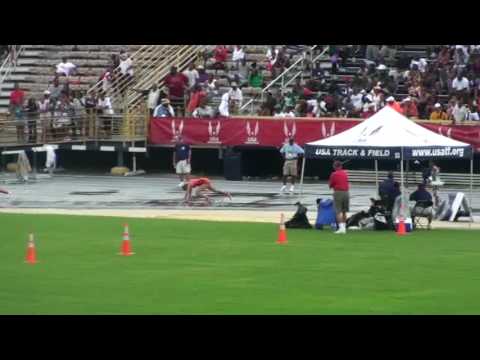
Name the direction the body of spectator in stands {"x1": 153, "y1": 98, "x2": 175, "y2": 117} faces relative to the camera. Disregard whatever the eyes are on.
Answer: toward the camera

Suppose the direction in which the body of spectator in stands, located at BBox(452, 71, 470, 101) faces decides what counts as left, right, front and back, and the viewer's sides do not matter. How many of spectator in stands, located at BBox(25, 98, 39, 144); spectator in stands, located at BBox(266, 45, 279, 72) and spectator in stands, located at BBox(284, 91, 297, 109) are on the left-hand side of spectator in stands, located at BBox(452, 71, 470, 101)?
0

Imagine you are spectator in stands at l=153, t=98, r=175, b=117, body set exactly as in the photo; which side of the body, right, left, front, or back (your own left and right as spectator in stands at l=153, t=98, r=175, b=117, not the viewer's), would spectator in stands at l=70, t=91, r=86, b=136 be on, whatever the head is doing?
right

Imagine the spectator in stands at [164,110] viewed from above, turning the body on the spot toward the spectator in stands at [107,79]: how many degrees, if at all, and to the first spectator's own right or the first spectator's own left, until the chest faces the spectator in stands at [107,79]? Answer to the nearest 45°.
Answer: approximately 135° to the first spectator's own right

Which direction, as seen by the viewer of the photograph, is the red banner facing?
facing the viewer

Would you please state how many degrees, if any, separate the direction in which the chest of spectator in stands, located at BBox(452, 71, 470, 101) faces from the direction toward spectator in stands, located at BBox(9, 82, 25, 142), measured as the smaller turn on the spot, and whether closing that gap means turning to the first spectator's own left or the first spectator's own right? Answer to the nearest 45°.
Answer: approximately 90° to the first spectator's own right

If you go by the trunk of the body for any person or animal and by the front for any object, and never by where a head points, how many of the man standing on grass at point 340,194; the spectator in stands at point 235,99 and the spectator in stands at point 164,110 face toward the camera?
2

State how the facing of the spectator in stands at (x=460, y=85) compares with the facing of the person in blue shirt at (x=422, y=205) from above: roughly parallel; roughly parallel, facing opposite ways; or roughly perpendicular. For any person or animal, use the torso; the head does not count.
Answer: roughly parallel, facing opposite ways

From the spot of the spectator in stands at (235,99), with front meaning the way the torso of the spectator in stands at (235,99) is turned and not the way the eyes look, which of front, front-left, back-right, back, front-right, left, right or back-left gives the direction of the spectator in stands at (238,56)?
back

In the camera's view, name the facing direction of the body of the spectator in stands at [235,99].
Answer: toward the camera

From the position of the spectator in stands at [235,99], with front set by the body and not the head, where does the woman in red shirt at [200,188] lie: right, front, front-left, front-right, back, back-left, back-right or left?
front

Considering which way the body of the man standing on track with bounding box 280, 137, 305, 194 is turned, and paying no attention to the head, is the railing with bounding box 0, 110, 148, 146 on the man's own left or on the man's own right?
on the man's own right

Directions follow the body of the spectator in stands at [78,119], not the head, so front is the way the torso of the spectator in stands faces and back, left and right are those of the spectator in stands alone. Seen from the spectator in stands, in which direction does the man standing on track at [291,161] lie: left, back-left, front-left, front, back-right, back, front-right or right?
front-left

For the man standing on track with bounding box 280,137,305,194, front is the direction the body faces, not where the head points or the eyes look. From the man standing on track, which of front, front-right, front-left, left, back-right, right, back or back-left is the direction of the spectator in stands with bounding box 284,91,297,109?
back

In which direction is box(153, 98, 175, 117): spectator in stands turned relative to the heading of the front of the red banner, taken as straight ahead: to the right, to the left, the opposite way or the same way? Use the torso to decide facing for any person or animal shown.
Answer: the same way

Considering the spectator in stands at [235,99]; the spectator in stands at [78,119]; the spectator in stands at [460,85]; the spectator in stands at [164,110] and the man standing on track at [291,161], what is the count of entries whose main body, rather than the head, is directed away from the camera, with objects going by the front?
0

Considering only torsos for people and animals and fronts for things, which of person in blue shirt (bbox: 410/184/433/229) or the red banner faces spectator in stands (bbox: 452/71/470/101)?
the person in blue shirt

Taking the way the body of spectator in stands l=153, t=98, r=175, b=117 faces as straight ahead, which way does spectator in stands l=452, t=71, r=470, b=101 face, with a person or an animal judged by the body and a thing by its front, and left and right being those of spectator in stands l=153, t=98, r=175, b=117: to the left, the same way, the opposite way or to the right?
the same way

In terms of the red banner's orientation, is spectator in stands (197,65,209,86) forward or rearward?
rearward
